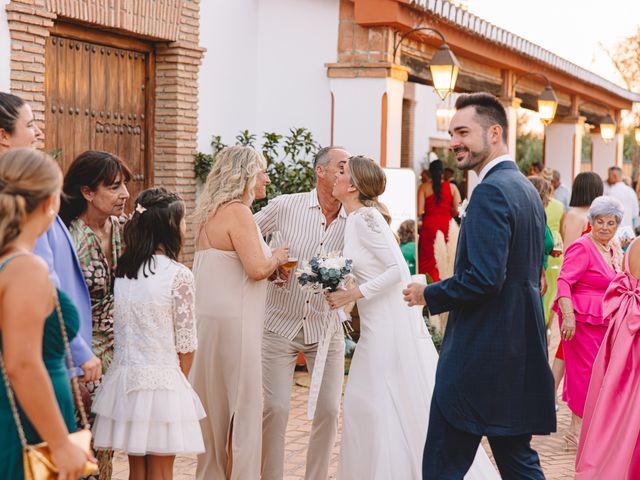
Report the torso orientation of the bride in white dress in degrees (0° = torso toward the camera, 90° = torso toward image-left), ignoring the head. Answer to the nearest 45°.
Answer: approximately 90°

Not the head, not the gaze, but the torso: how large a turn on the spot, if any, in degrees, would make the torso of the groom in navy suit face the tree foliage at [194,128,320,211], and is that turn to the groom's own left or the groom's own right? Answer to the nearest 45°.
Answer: approximately 90° to the groom's own right

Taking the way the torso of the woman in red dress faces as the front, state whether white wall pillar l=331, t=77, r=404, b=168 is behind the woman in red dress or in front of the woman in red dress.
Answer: behind

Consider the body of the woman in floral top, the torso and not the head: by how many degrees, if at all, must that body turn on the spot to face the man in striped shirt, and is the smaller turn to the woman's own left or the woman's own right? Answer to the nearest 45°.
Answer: approximately 90° to the woman's own left

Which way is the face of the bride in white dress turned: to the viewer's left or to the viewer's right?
to the viewer's left
